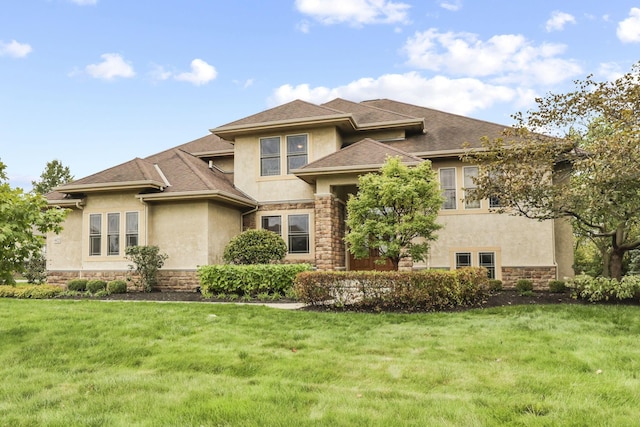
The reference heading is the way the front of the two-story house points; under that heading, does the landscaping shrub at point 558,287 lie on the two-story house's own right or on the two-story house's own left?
on the two-story house's own left

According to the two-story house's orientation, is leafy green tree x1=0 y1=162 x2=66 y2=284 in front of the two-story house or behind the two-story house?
in front

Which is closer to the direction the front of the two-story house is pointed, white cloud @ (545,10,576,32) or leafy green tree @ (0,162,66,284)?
the leafy green tree

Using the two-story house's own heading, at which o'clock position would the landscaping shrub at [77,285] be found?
The landscaping shrub is roughly at 3 o'clock from the two-story house.

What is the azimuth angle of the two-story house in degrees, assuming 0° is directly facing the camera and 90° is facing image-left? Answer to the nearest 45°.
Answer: approximately 0°

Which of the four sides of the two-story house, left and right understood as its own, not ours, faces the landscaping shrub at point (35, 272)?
right

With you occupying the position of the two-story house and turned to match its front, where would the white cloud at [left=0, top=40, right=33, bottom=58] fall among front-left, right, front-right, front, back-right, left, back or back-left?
right

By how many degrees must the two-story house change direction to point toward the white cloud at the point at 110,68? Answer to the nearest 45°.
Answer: approximately 135° to its right

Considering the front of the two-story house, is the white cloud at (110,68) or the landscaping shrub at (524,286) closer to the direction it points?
the landscaping shrub

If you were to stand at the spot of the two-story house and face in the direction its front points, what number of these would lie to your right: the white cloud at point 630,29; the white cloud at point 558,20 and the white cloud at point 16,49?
1

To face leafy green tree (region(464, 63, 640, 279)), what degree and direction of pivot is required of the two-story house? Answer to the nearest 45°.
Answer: approximately 45° to its left
